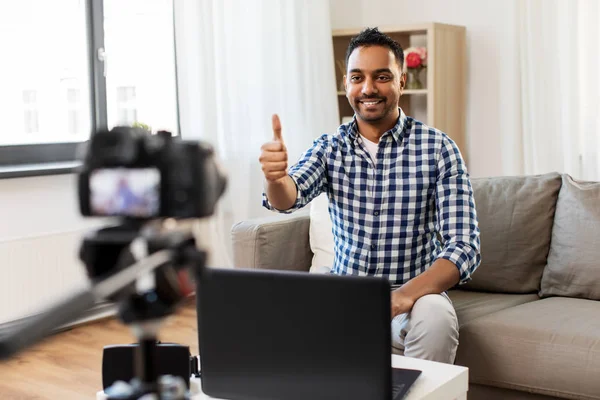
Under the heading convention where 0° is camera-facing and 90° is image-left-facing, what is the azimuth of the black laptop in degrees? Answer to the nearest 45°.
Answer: approximately 225°

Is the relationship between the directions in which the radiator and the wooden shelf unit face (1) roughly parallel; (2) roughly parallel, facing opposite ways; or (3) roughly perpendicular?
roughly perpendicular

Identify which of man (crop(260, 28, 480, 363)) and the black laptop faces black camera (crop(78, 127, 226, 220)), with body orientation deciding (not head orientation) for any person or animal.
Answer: the man

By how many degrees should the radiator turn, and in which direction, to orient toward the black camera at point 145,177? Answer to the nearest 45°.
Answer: approximately 45° to its right

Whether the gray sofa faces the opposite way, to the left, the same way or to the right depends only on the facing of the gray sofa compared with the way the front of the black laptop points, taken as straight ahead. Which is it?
the opposite way

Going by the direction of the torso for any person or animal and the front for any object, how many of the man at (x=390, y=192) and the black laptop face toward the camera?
1

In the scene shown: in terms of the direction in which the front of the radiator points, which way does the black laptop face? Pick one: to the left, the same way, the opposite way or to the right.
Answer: to the left

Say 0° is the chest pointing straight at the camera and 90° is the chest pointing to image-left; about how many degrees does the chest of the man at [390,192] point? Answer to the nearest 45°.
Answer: approximately 0°
